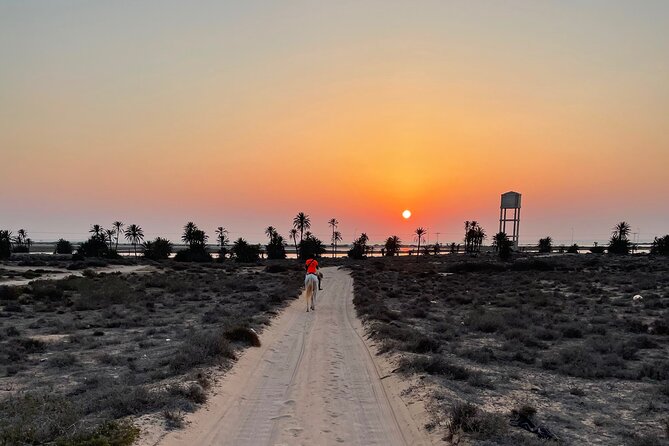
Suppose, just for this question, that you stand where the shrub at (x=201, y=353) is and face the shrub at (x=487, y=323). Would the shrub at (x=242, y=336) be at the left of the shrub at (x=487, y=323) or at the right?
left

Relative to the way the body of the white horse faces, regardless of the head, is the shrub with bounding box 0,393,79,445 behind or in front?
behind

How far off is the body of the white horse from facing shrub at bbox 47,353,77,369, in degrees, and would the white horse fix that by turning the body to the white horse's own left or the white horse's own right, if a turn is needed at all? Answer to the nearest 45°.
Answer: approximately 135° to the white horse's own left

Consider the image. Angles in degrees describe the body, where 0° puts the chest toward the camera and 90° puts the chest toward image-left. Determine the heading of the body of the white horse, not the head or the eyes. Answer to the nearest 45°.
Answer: approximately 180°

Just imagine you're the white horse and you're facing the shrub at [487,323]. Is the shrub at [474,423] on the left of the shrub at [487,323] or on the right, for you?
right

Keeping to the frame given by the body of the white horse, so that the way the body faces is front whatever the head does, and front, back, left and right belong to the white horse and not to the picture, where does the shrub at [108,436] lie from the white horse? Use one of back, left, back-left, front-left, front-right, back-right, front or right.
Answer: back

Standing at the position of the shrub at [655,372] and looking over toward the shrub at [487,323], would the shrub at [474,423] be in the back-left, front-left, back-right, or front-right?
back-left

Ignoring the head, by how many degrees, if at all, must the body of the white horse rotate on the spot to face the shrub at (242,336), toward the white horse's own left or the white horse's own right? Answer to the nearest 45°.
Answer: approximately 180°

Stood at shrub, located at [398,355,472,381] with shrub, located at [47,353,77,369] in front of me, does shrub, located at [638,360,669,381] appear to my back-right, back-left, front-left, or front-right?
back-right

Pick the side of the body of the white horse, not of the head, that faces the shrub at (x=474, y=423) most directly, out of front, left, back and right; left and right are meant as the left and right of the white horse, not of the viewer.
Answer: back
